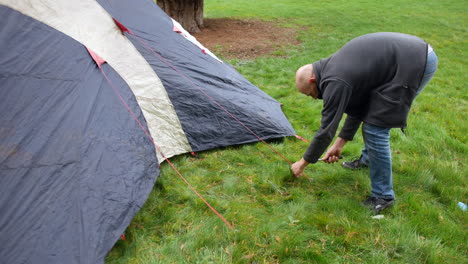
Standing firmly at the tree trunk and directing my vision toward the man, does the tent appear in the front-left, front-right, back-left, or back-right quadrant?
front-right

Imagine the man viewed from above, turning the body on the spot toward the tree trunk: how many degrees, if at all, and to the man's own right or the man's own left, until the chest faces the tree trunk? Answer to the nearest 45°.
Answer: approximately 45° to the man's own right

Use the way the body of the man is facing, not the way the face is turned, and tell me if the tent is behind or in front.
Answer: in front

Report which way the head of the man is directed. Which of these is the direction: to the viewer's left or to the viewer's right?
to the viewer's left

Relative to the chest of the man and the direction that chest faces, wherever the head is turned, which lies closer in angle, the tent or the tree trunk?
the tent

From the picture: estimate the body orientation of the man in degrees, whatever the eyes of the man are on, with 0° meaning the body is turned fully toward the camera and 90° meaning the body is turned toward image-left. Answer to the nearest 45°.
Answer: approximately 90°

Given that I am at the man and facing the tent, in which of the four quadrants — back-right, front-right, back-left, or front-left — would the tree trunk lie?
front-right

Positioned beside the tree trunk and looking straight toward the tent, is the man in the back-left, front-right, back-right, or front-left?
front-left
